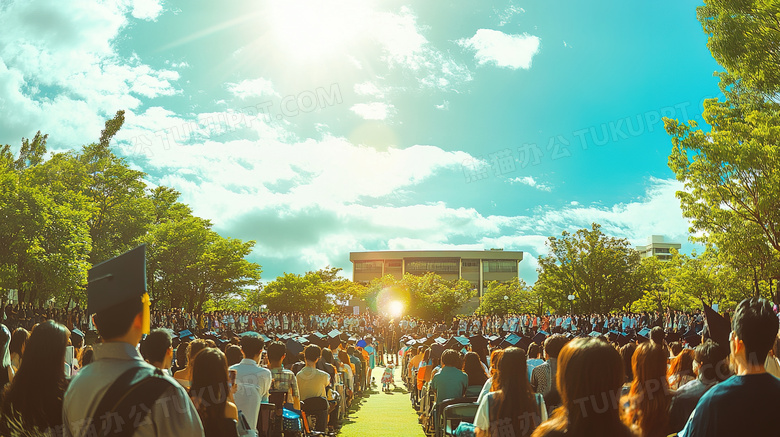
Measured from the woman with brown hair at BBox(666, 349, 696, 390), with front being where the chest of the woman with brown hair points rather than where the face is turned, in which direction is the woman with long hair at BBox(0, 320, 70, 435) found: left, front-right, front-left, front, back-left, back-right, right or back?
back-left

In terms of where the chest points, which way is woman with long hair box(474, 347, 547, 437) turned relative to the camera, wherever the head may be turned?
away from the camera

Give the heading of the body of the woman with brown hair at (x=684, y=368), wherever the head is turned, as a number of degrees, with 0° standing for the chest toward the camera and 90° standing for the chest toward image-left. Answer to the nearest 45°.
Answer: approximately 180°

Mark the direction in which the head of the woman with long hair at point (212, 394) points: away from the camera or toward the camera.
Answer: away from the camera

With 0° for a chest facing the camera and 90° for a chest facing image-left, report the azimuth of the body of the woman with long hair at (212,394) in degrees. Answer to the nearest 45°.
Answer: approximately 180°

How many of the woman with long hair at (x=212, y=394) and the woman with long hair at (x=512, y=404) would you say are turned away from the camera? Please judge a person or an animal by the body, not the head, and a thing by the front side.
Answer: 2

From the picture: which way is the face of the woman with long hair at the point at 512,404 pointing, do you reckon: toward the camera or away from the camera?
away from the camera

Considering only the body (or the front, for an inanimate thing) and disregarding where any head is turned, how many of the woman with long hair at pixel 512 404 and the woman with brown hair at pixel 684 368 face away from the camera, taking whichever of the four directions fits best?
2
